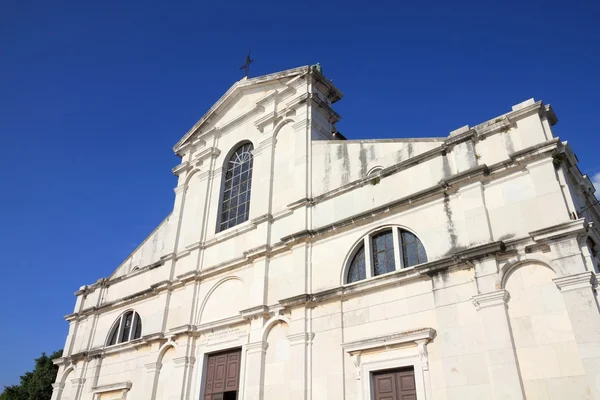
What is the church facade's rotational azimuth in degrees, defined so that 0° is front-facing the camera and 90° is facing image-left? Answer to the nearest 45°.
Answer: approximately 45°

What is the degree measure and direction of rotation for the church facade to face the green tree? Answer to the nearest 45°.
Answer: approximately 90° to its right
